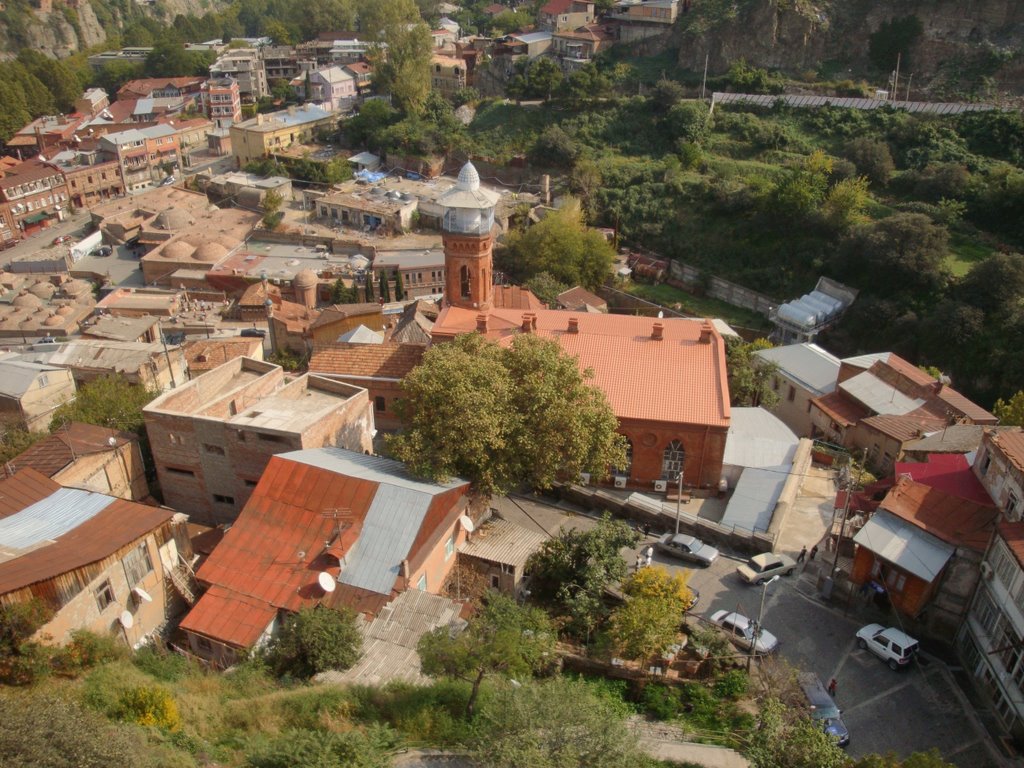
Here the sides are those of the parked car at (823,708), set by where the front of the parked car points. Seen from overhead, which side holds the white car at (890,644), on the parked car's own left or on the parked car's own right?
on the parked car's own left

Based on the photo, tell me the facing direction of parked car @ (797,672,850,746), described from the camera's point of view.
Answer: facing the viewer and to the right of the viewer

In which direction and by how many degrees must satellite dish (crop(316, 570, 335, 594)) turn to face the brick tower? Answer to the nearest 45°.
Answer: approximately 90° to its left

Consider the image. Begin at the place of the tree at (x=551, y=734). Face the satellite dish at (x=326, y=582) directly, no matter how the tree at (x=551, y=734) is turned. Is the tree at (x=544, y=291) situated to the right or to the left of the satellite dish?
right

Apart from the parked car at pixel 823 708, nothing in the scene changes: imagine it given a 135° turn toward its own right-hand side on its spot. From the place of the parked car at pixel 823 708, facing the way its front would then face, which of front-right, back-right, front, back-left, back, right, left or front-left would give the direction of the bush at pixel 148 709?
front-left

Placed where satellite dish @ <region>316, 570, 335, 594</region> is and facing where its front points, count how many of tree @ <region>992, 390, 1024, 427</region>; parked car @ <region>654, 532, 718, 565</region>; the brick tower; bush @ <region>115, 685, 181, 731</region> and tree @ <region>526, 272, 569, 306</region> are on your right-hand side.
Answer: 1

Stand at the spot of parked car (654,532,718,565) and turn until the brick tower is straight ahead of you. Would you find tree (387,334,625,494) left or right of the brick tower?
left

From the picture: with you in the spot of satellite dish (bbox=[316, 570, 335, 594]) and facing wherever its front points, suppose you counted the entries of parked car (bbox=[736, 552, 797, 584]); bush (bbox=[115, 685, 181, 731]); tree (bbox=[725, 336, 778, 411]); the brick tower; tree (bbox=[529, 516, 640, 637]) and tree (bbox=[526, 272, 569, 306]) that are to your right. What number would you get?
1

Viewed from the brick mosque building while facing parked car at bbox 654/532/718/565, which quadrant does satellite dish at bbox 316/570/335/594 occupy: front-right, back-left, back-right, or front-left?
front-right

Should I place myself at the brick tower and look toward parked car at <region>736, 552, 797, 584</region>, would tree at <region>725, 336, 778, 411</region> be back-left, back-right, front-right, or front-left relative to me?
front-left

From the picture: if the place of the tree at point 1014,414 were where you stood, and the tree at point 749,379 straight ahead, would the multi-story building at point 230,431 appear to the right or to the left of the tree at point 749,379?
left

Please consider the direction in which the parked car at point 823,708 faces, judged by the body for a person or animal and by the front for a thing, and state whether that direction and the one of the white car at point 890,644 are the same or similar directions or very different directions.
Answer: very different directions

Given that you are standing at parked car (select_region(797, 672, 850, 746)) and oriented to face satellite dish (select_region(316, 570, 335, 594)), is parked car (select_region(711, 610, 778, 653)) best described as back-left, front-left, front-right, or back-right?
front-right
